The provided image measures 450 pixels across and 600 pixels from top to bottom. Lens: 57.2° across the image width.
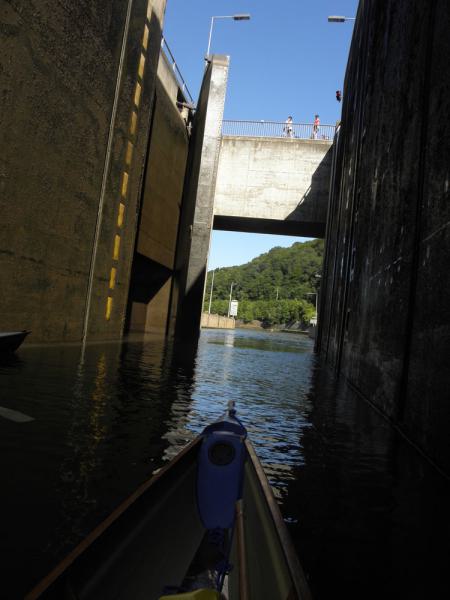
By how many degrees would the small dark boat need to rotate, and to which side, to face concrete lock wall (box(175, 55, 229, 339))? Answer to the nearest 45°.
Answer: approximately 45° to its left

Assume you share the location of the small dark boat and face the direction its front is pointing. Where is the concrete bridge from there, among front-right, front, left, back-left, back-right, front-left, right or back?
front-left
